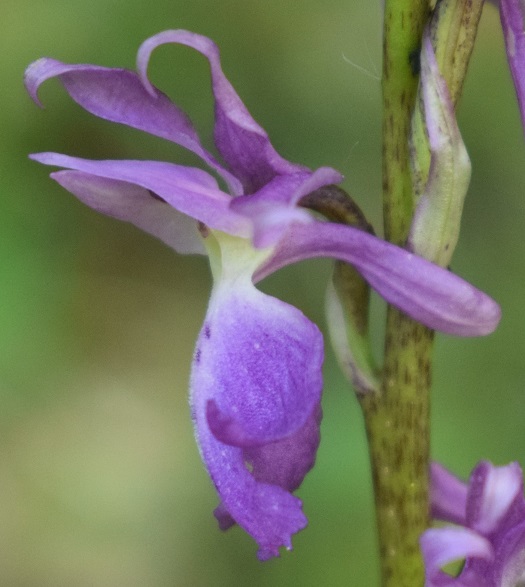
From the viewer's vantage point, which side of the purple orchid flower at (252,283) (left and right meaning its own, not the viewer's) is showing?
left
